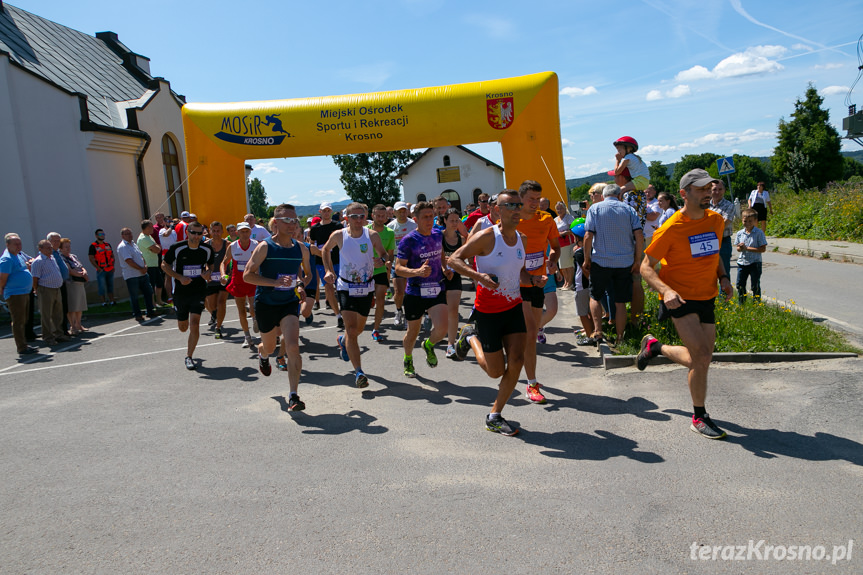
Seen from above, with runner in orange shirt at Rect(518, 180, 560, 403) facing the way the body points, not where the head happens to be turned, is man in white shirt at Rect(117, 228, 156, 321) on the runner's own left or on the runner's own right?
on the runner's own right

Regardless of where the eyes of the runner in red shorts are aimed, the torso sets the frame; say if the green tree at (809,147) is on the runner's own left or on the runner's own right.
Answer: on the runner's own left

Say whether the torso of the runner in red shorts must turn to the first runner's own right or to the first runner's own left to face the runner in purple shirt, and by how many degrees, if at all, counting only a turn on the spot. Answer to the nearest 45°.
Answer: approximately 45° to the first runner's own left

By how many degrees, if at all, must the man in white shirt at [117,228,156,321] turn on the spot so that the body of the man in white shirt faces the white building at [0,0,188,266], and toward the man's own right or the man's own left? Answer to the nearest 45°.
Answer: approximately 135° to the man's own left

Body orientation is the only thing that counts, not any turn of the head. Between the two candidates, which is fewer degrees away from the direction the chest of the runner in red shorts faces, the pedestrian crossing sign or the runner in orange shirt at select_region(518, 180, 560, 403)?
the runner in orange shirt

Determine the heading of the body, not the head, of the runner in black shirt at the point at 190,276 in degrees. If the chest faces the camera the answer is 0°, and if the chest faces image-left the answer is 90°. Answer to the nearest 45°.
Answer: approximately 0°

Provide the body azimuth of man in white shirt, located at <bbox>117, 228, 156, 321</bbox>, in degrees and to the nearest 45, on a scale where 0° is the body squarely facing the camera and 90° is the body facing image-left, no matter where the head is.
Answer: approximately 315°
